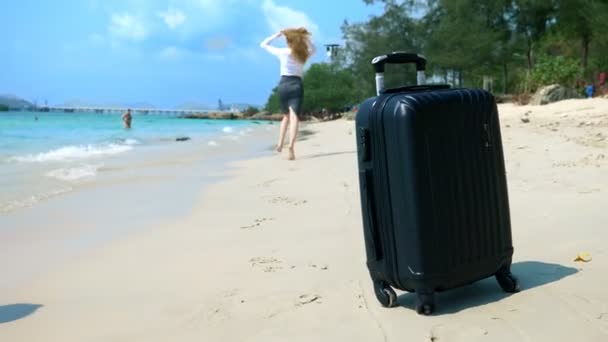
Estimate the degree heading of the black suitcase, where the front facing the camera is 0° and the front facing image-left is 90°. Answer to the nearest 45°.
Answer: approximately 315°
